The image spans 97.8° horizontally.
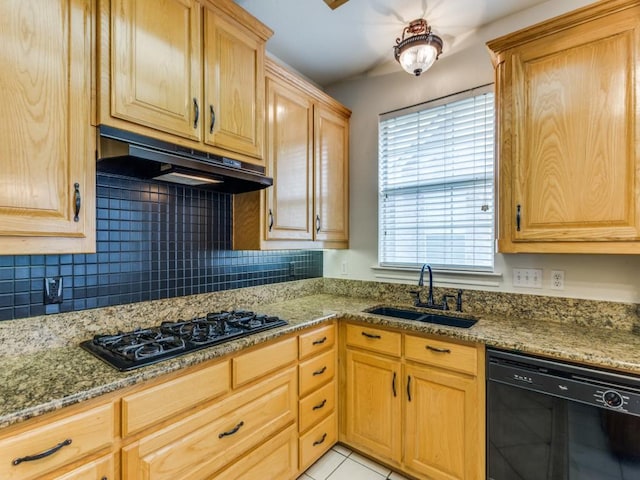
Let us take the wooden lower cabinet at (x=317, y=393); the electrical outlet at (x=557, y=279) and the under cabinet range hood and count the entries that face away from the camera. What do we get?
0

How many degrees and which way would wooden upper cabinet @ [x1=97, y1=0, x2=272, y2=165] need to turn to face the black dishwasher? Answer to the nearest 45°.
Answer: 0° — it already faces it

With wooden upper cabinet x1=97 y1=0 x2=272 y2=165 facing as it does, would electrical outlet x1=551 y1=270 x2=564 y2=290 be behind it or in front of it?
in front

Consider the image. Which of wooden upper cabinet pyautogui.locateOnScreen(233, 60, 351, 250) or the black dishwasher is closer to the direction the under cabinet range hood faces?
the black dishwasher

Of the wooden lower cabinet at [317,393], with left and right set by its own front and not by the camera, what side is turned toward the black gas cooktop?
right

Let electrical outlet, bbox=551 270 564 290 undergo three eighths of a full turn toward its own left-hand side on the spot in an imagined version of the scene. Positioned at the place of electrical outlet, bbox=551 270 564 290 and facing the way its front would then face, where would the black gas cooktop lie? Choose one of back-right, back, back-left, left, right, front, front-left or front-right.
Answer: back

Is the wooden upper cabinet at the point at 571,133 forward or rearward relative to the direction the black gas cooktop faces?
forward

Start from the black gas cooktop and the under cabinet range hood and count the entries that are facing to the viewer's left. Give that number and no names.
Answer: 0

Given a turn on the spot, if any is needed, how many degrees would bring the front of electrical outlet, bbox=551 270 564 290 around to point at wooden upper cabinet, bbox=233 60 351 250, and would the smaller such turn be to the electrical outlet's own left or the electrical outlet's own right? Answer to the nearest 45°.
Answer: approximately 45° to the electrical outlet's own right

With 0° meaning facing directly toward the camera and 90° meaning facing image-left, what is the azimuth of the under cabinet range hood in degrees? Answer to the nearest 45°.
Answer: approximately 315°

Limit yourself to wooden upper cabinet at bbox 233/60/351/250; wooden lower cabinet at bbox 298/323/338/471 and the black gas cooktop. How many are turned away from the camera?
0

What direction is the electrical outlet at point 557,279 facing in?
toward the camera

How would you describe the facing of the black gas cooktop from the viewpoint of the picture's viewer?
facing the viewer and to the right of the viewer

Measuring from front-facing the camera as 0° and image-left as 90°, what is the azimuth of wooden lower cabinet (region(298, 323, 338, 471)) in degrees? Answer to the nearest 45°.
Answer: approximately 315°
